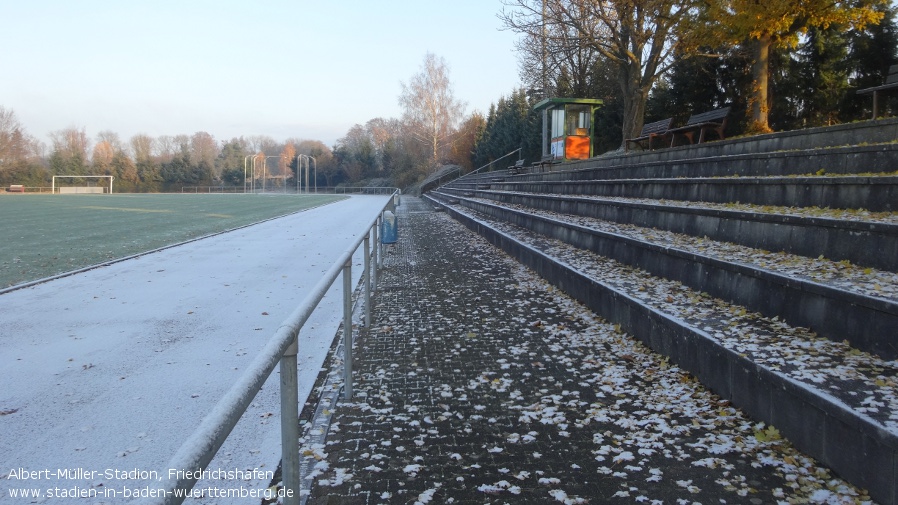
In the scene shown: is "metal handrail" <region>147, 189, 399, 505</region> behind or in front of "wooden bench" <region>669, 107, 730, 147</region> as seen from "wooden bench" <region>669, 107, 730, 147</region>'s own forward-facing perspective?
in front

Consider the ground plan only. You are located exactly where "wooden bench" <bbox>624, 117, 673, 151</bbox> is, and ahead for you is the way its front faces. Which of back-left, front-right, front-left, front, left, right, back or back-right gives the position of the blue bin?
front

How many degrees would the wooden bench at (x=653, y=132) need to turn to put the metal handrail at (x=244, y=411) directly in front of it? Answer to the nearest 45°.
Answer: approximately 45° to its left

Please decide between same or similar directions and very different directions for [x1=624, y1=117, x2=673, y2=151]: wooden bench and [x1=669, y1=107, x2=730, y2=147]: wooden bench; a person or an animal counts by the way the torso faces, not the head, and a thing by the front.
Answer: same or similar directions

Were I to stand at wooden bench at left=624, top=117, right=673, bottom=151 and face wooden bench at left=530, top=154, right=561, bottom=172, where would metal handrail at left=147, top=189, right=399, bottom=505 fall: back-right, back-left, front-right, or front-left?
back-left

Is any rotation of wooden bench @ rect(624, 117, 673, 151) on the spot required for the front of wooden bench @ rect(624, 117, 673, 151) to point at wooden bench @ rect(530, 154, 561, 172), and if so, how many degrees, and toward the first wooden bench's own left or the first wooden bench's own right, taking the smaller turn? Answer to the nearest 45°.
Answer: approximately 90° to the first wooden bench's own right

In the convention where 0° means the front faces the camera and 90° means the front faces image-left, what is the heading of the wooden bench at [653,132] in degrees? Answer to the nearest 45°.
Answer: approximately 45°

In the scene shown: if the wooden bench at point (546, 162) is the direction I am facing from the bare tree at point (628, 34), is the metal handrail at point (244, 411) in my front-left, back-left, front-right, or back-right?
back-left

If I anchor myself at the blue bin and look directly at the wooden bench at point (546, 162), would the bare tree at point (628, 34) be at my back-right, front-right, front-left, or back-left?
front-right

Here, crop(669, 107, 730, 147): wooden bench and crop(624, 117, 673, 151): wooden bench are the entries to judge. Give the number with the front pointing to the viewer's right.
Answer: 0

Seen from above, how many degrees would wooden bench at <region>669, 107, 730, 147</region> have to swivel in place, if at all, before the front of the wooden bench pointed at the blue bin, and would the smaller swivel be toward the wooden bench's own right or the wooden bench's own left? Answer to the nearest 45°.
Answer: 0° — it already faces it

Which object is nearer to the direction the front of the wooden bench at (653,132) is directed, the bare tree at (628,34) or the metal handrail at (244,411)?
the metal handrail

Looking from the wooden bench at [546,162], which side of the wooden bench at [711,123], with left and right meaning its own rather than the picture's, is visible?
right
